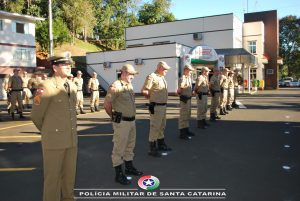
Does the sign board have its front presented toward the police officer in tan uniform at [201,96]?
yes

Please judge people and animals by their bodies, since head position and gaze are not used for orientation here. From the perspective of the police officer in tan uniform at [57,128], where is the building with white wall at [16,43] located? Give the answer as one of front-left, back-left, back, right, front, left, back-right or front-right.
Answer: back-left

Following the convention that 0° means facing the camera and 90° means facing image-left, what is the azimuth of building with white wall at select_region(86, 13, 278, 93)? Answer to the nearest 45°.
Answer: approximately 315°

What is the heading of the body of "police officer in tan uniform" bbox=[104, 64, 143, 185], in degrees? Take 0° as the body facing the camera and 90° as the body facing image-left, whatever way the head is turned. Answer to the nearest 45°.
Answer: approximately 315°

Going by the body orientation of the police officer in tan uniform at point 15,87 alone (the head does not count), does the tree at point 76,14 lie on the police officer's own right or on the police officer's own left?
on the police officer's own left

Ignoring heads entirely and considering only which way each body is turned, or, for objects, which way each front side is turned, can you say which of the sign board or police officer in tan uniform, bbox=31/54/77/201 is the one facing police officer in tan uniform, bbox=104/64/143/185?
the sign board

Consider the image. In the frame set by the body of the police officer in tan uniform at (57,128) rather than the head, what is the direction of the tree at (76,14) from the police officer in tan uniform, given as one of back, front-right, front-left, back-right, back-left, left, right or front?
back-left

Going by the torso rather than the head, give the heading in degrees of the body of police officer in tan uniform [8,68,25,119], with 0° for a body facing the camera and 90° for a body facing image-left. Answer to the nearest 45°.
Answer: approximately 315°

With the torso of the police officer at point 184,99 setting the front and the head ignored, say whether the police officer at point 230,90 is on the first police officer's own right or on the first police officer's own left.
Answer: on the first police officer's own left
